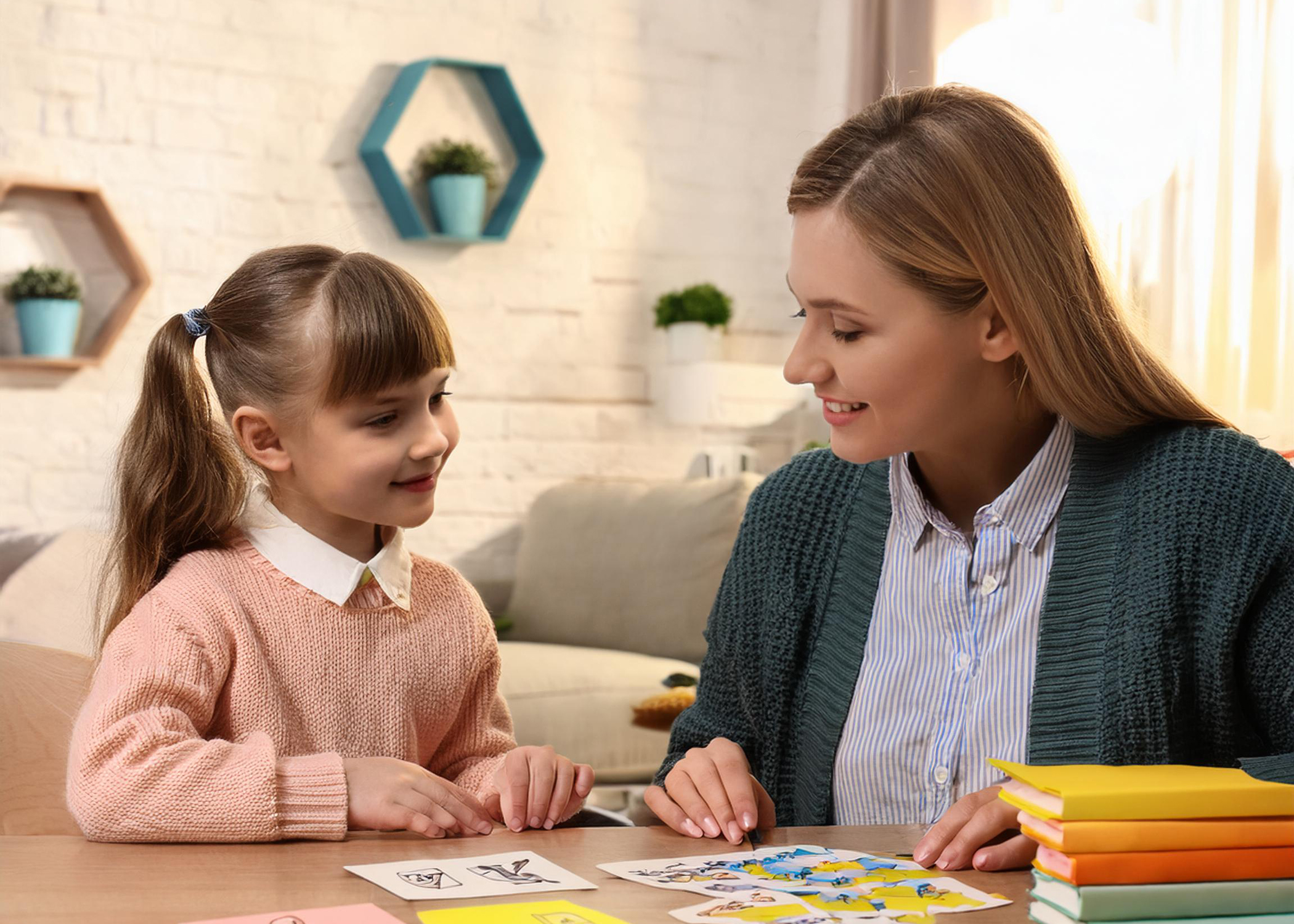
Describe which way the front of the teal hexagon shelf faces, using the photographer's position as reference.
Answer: facing the viewer

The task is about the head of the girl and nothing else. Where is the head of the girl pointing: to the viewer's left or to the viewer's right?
to the viewer's right

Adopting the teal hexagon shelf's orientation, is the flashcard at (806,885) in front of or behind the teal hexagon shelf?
in front

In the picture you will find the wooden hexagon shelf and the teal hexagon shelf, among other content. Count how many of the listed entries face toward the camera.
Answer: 2

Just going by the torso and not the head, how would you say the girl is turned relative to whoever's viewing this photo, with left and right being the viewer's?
facing the viewer and to the right of the viewer

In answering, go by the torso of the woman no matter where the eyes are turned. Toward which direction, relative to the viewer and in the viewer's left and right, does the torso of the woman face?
facing the viewer and to the left of the viewer

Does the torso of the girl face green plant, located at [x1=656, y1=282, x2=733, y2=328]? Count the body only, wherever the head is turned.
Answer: no

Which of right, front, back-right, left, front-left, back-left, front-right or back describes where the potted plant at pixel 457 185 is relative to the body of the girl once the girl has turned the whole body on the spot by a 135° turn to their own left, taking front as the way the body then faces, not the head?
front

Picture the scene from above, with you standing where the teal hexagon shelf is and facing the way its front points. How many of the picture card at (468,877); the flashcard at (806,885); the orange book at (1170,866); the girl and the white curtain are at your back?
0

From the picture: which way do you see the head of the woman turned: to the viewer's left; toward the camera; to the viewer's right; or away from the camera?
to the viewer's left

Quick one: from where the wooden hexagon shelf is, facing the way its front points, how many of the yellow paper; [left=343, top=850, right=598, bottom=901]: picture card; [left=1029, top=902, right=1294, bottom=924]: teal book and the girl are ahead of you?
4

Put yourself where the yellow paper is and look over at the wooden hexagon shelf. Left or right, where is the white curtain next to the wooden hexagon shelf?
right

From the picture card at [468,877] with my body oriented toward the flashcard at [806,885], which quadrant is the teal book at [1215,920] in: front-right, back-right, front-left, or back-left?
front-right

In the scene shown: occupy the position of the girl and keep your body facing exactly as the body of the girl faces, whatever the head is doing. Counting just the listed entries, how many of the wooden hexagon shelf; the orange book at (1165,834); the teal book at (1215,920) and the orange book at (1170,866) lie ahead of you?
3

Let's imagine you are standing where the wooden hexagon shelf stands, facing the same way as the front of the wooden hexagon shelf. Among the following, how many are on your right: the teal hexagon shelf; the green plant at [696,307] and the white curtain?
0

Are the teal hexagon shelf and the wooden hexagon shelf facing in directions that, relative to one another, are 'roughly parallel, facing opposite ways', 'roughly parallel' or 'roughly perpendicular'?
roughly parallel

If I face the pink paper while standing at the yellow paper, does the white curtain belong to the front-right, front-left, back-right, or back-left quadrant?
back-right
